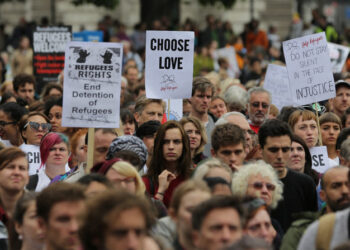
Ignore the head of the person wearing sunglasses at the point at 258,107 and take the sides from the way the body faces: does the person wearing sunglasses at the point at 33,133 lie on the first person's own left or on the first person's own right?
on the first person's own right

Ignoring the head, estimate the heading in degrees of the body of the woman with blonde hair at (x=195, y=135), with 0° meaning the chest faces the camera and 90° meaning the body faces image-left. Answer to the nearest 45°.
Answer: approximately 0°

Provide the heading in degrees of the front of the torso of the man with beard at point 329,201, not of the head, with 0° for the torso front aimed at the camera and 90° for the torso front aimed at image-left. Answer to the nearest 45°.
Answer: approximately 315°

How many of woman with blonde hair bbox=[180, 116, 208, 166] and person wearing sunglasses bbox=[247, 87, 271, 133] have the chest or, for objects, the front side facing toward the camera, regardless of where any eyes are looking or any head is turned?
2
